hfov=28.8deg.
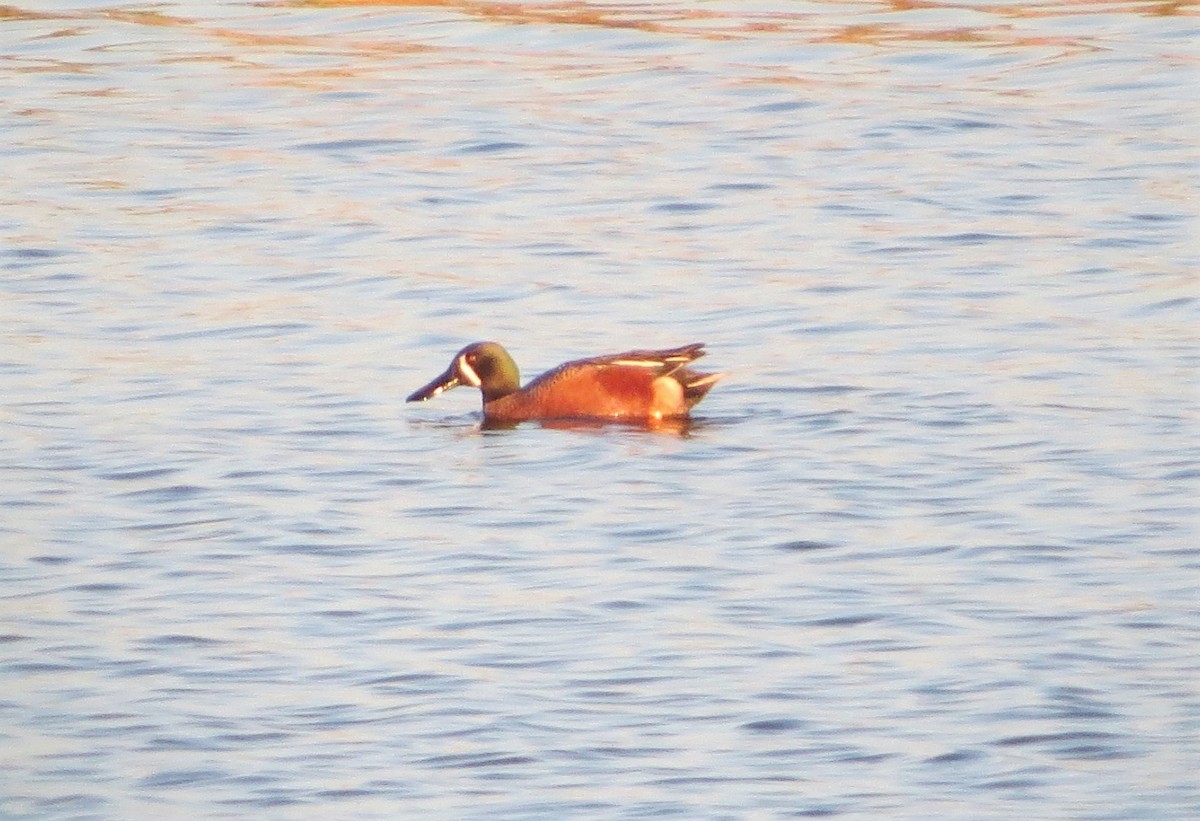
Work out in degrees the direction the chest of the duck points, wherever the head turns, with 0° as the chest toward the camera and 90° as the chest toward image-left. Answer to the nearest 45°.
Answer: approximately 90°
